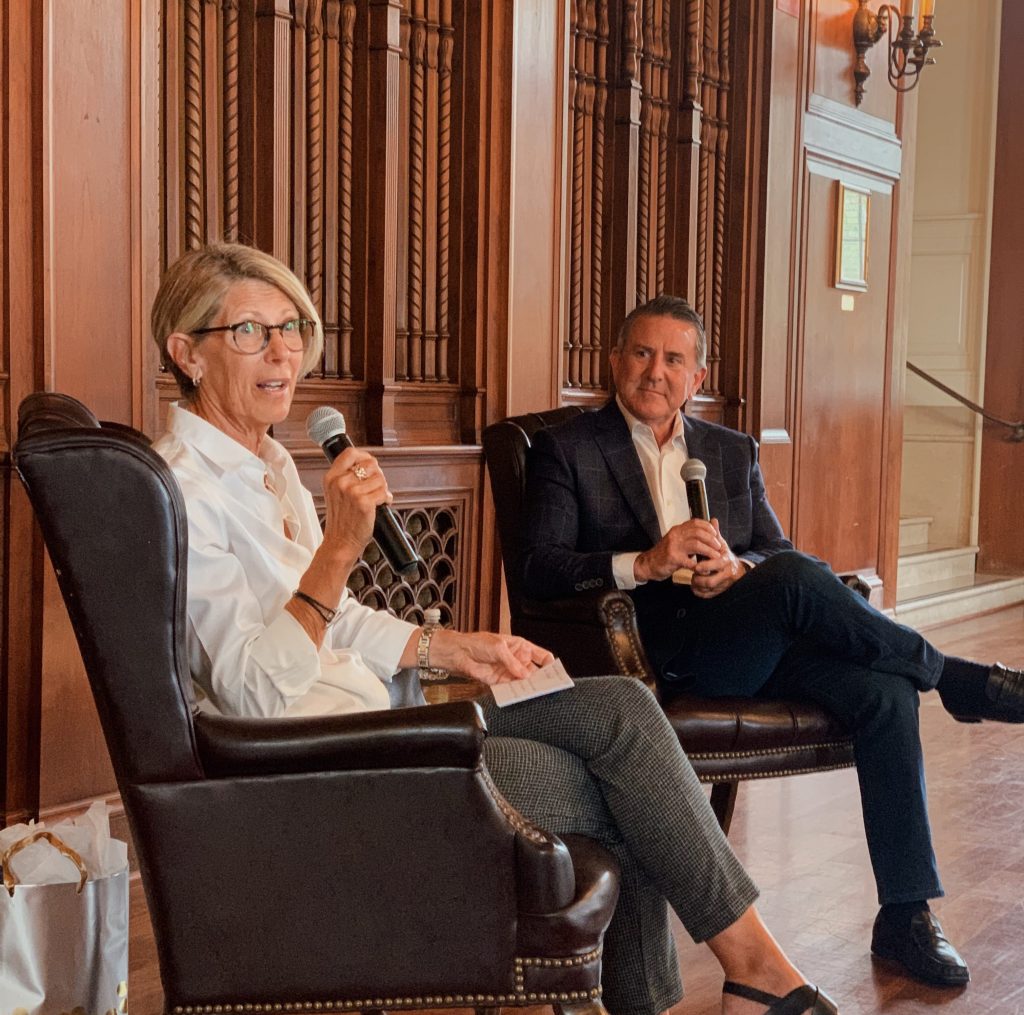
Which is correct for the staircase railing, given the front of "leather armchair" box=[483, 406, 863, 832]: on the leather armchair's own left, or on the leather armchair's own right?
on the leather armchair's own left

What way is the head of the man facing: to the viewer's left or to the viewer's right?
to the viewer's left

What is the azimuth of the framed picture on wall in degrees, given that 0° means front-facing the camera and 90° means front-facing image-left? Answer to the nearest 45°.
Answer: approximately 315°

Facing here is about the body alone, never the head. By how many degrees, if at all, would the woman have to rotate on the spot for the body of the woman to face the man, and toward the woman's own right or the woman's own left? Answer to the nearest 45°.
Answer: approximately 45° to the woman's own left

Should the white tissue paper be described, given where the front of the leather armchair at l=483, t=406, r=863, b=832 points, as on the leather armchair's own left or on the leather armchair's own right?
on the leather armchair's own right

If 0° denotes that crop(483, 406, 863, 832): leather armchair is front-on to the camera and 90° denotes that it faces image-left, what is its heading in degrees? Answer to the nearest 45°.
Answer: approximately 315°

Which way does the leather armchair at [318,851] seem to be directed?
to the viewer's right

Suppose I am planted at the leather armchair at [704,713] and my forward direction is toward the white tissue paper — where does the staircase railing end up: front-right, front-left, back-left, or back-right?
back-right

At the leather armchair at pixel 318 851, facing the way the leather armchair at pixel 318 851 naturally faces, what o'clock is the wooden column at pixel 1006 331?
The wooden column is roughly at 10 o'clock from the leather armchair.
